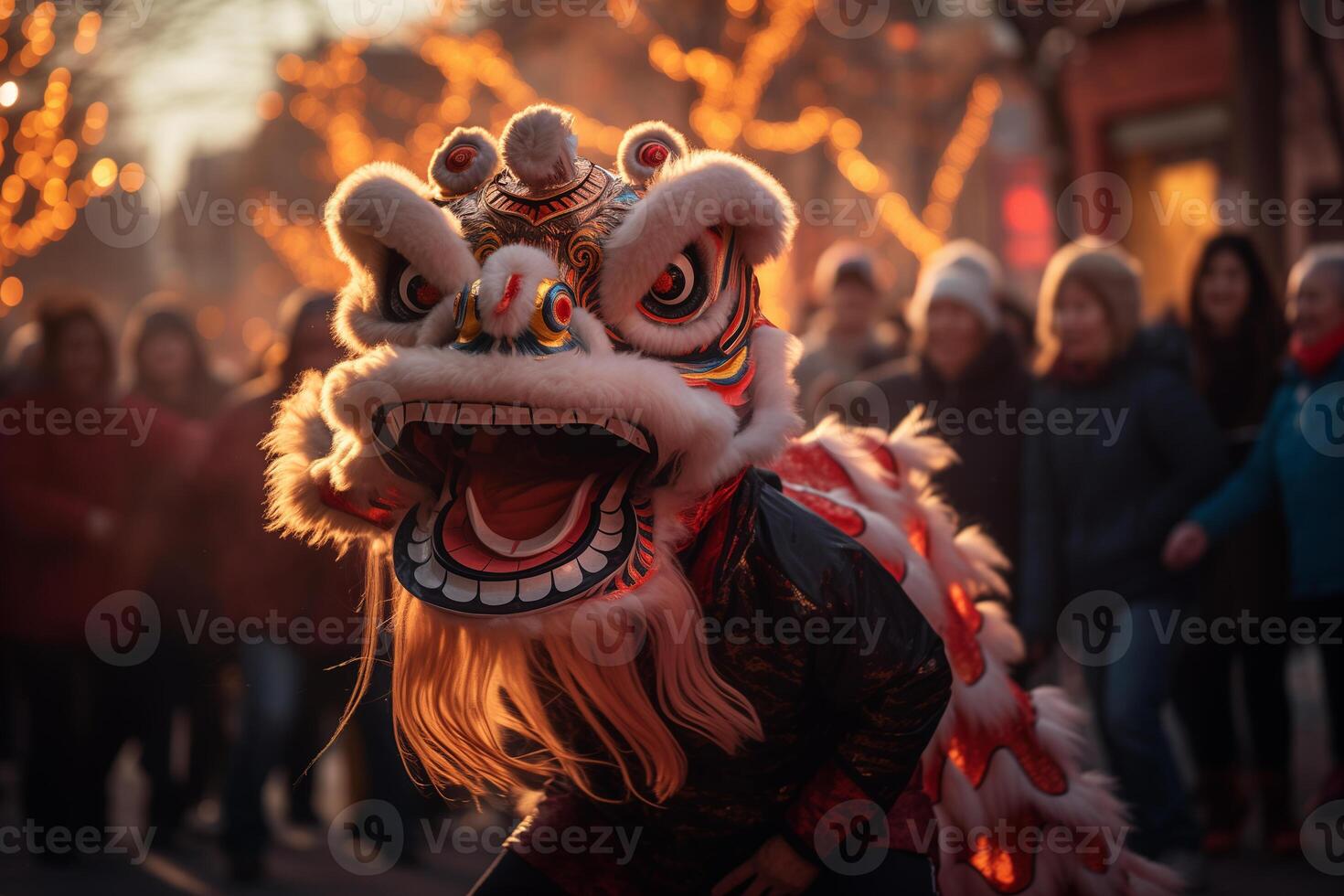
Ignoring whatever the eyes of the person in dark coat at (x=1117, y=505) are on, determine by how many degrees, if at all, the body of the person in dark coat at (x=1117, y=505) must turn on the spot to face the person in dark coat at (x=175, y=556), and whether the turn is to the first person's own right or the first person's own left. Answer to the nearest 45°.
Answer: approximately 45° to the first person's own right

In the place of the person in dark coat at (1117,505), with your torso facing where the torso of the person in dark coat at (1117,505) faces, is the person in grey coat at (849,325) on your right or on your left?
on your right

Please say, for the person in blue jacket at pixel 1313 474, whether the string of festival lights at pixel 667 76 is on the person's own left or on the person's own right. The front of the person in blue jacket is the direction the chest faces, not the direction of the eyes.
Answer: on the person's own right

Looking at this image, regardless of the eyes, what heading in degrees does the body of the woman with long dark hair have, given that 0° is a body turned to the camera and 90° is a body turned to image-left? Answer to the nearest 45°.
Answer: approximately 0°

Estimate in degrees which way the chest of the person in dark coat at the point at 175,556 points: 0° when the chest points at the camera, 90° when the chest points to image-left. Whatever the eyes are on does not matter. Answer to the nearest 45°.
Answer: approximately 0°

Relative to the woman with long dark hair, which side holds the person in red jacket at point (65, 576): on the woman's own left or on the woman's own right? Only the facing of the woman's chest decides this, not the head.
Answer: on the woman's own right

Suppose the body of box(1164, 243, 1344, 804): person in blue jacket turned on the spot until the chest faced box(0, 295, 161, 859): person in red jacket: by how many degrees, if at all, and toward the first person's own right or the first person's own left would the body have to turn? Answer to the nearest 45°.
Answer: approximately 45° to the first person's own right

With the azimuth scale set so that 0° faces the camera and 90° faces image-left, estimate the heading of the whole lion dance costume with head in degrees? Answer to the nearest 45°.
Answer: approximately 45°

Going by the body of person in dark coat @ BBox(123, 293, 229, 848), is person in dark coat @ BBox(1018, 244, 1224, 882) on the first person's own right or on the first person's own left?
on the first person's own left

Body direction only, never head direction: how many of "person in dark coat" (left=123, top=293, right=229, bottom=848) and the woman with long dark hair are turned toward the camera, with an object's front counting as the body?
2

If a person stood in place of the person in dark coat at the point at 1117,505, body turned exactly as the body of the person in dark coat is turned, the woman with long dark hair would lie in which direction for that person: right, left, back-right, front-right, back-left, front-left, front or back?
back

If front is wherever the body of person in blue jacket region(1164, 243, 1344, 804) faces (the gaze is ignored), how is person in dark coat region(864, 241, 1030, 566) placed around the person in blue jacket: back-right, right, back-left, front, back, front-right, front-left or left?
front-right
